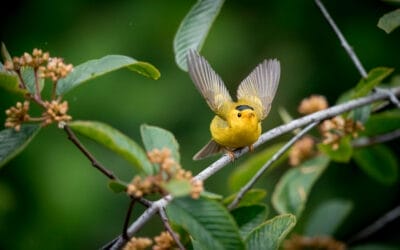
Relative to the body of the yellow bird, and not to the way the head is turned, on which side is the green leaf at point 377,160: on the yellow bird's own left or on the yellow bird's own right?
on the yellow bird's own left

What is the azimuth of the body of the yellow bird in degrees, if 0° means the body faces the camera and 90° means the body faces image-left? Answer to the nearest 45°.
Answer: approximately 315°

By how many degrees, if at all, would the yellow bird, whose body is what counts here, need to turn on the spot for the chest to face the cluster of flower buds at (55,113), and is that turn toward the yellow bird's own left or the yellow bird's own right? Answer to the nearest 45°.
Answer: approximately 90° to the yellow bird's own right

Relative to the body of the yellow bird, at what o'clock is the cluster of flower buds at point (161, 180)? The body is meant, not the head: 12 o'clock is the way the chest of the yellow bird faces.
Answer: The cluster of flower buds is roughly at 2 o'clock from the yellow bird.

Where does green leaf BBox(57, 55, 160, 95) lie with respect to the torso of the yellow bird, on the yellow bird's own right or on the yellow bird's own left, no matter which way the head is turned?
on the yellow bird's own right
